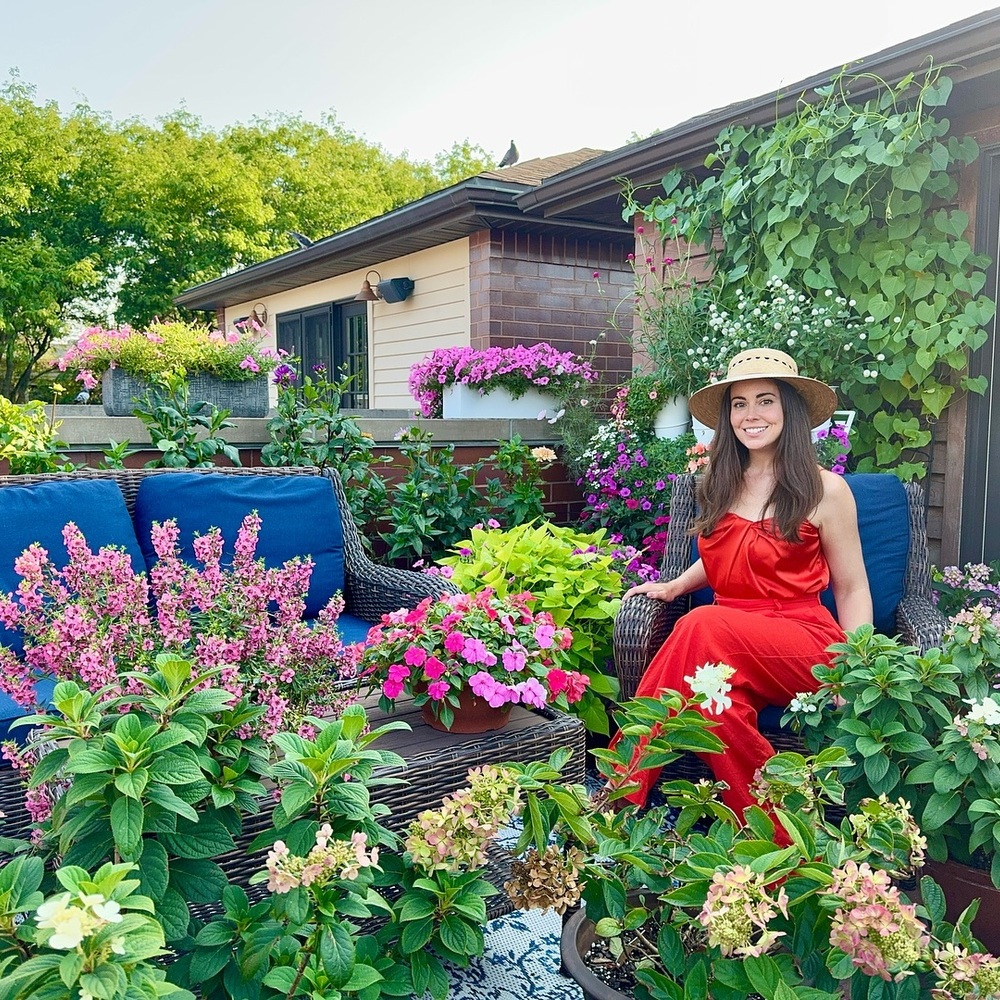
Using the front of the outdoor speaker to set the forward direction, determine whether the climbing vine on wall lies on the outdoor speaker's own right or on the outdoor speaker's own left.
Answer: on the outdoor speaker's own left

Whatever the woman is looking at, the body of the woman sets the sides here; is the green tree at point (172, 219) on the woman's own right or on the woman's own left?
on the woman's own right

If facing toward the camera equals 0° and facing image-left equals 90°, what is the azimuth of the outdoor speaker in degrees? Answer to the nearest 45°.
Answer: approximately 45°

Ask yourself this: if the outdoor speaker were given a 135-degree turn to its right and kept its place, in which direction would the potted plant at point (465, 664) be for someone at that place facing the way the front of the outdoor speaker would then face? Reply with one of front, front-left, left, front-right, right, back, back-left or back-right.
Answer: back

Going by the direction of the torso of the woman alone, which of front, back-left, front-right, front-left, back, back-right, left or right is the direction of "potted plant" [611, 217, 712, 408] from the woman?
back-right

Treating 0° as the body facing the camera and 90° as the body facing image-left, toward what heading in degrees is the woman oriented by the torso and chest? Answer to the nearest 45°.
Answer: approximately 45°

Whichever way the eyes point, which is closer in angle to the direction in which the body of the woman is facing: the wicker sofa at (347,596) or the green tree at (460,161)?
the wicker sofa

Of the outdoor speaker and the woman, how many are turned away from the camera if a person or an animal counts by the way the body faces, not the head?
0

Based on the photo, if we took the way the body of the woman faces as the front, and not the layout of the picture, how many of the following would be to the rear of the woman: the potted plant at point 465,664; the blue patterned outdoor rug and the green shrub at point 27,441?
0

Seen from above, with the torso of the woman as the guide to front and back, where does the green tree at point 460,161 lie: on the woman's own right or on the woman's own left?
on the woman's own right

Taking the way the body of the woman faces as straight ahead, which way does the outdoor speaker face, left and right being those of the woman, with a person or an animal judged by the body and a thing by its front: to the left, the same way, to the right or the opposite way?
the same way

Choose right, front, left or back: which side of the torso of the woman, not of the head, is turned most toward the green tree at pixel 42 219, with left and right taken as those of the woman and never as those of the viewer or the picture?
right

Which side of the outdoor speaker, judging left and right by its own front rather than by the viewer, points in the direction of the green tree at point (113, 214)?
right

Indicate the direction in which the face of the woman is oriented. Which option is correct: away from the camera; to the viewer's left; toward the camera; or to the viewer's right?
toward the camera

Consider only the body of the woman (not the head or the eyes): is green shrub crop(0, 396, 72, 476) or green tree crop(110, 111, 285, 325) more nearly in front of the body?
the green shrub
